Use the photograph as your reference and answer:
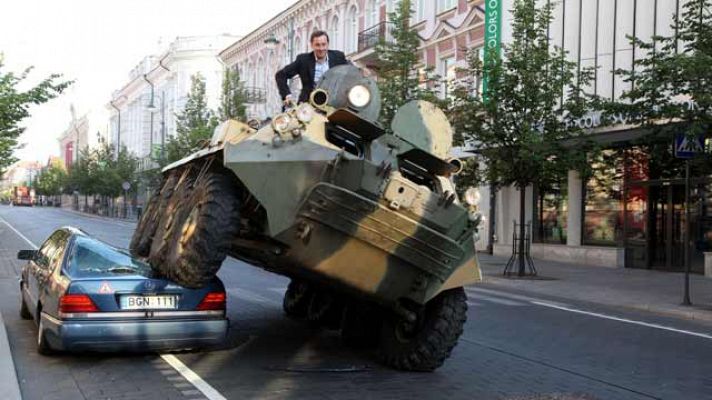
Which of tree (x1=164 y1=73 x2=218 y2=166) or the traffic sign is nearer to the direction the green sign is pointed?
the traffic sign

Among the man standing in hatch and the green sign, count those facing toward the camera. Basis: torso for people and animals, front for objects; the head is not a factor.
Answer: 2

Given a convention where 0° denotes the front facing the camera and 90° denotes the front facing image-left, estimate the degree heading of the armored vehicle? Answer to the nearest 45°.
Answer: approximately 315°

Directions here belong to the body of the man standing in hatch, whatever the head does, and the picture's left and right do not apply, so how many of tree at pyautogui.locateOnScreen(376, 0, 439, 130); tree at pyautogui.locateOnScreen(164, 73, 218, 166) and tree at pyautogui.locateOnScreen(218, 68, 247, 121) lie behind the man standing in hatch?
3

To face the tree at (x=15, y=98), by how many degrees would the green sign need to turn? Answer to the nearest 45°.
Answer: approximately 45° to its right

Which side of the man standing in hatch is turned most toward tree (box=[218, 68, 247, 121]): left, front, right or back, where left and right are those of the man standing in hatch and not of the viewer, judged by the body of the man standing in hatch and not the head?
back

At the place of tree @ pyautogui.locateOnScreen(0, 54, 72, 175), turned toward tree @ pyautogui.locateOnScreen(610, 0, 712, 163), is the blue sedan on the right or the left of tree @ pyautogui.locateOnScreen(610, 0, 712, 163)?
right

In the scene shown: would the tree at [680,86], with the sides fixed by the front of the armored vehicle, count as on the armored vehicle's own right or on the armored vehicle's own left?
on the armored vehicle's own left

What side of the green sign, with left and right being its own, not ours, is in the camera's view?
front

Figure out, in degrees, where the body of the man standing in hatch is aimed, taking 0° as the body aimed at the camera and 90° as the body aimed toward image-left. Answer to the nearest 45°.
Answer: approximately 0°
